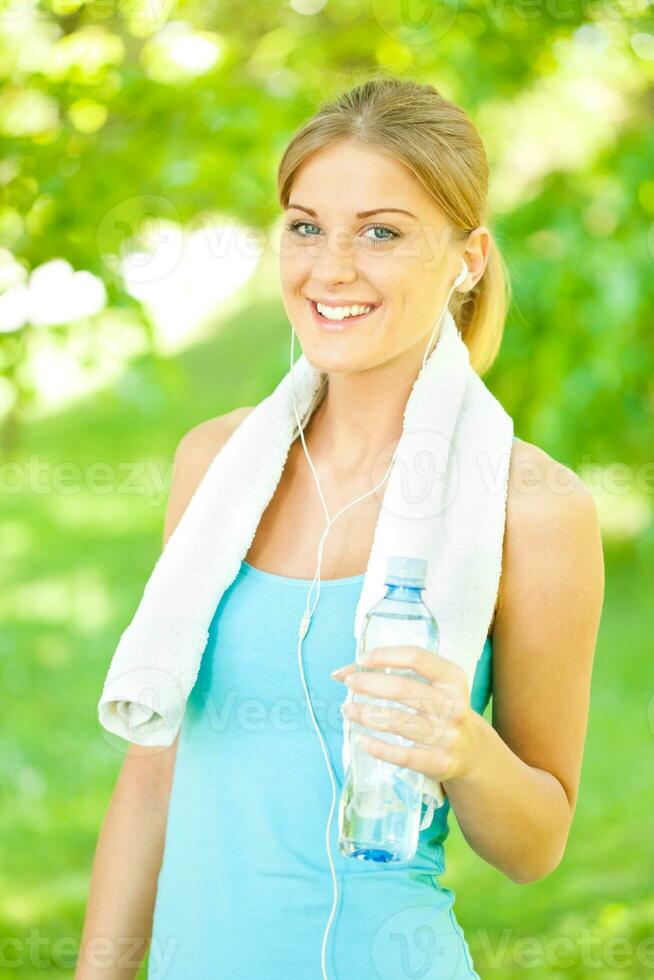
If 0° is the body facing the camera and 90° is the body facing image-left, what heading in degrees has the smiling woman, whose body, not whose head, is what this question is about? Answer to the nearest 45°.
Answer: approximately 45°
